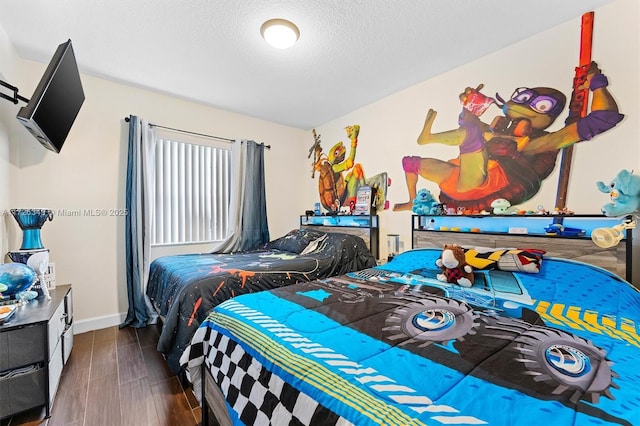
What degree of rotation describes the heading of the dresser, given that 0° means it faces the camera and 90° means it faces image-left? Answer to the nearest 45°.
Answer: approximately 270°

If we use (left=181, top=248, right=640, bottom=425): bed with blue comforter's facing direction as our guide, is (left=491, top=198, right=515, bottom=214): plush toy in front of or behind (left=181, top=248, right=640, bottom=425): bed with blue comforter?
behind

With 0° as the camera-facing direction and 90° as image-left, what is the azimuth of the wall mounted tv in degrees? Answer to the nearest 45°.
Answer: approximately 315°

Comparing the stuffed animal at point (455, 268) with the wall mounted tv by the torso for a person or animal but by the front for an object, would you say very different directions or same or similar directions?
very different directions
